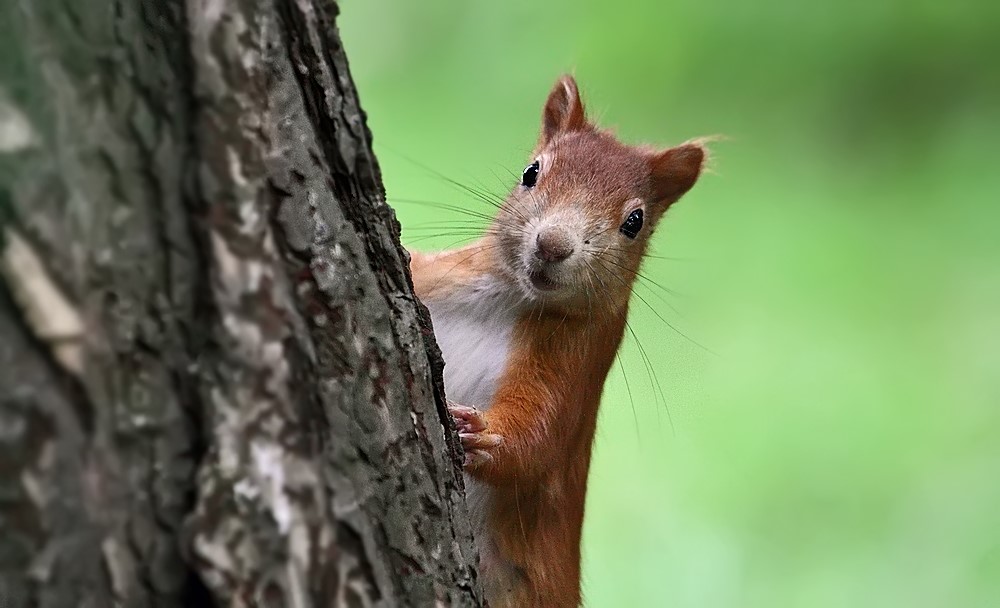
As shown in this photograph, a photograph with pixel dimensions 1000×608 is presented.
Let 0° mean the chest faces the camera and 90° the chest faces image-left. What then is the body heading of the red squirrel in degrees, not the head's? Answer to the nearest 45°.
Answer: approximately 45°
